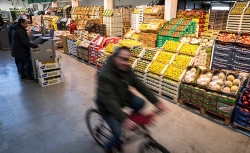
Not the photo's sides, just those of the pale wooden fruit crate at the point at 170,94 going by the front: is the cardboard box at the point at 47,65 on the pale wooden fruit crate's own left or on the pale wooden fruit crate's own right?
on the pale wooden fruit crate's own right

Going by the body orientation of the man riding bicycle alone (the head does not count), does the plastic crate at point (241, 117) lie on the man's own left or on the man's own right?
on the man's own left

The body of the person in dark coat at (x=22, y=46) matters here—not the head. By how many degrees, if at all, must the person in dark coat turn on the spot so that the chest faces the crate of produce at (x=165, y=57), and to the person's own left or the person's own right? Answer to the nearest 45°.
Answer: approximately 45° to the person's own right

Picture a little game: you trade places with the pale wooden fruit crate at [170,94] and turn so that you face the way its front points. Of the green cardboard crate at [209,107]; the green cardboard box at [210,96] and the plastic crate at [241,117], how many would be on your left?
3

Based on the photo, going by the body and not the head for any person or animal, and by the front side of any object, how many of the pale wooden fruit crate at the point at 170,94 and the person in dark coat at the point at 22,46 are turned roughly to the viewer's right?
1

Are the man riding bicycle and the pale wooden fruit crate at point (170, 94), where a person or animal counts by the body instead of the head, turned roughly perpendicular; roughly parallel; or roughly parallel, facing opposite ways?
roughly perpendicular

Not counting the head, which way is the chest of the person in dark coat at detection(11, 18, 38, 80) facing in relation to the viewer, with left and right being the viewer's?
facing to the right of the viewer

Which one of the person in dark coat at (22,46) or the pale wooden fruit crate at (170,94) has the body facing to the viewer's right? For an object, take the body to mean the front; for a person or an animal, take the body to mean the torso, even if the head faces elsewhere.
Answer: the person in dark coat

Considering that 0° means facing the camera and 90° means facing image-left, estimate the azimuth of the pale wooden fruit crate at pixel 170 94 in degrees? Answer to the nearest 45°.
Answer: approximately 45°
